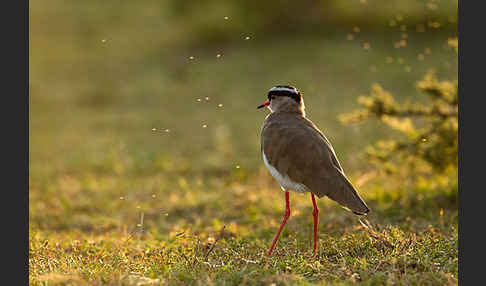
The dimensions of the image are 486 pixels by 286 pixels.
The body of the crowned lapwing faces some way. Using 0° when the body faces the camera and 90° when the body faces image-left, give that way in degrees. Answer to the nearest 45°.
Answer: approximately 135°
